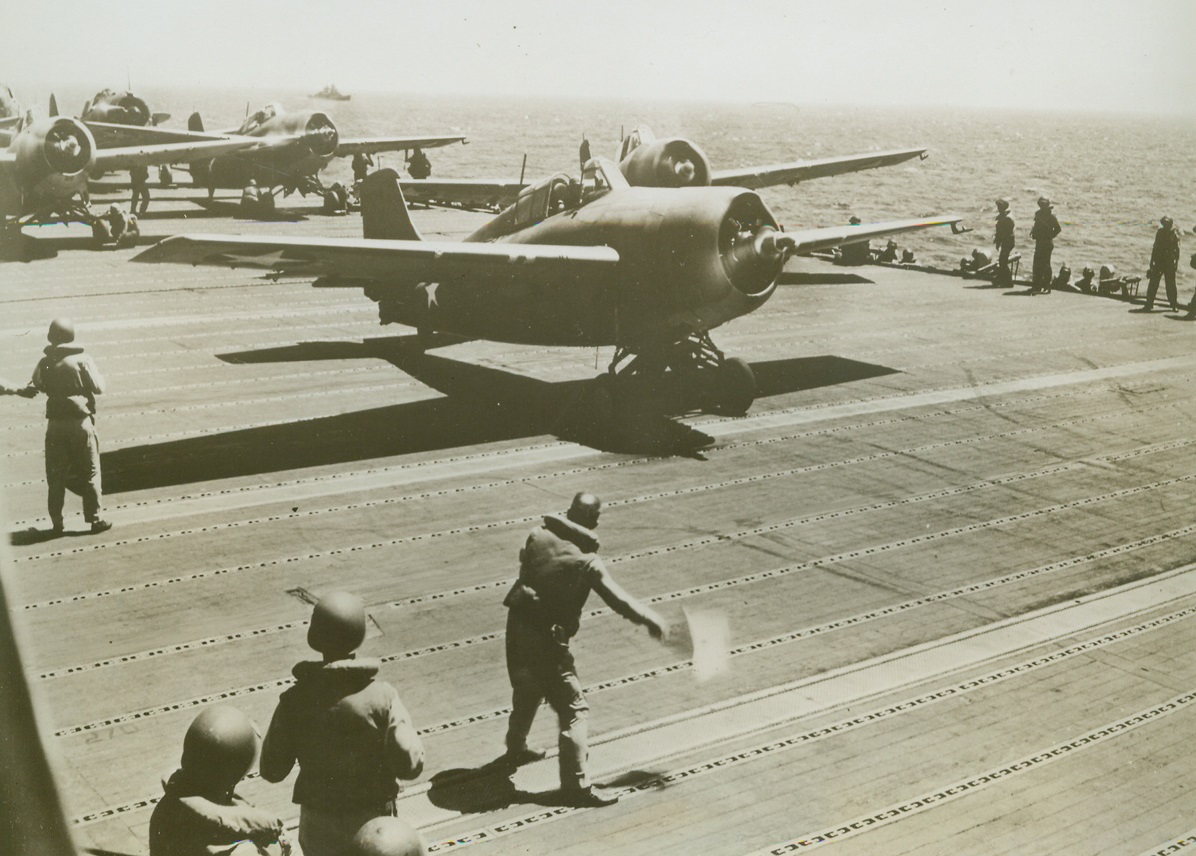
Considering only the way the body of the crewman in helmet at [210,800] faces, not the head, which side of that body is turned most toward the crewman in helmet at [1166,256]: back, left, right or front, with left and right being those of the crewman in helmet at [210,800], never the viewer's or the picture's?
front

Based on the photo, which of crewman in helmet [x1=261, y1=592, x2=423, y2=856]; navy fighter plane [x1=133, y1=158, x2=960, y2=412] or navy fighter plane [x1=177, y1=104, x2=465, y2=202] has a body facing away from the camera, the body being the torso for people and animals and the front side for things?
the crewman in helmet

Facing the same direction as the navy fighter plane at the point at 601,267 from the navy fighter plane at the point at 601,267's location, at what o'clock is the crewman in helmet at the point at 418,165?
The crewman in helmet is roughly at 7 o'clock from the navy fighter plane.

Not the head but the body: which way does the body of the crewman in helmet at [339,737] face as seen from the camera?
away from the camera

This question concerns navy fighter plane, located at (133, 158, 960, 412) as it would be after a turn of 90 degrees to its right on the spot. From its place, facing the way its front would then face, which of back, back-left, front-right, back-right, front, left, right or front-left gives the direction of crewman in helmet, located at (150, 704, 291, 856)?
front-left

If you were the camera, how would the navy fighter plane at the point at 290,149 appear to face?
facing the viewer and to the right of the viewer

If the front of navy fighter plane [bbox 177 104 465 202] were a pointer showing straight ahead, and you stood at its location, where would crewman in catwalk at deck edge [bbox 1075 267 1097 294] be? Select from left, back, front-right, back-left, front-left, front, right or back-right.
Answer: front

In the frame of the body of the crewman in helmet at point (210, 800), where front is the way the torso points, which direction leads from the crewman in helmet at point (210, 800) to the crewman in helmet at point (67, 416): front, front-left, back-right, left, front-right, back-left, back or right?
front-left

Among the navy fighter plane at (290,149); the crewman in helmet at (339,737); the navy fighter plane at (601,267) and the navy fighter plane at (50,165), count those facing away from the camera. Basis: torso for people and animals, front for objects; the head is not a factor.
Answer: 1

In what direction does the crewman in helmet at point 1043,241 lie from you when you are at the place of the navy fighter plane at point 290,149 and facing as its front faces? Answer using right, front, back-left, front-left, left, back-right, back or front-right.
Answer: front

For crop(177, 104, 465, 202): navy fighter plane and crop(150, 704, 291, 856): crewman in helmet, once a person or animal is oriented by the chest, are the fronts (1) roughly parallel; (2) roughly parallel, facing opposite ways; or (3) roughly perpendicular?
roughly perpendicular

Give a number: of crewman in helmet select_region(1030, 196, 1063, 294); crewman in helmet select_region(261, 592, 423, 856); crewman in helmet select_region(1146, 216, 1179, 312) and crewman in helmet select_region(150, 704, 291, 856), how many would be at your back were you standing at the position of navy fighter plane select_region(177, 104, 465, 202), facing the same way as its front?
0

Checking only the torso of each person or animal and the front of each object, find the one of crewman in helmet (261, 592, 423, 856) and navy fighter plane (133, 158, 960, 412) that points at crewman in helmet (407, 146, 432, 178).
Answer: crewman in helmet (261, 592, 423, 856)

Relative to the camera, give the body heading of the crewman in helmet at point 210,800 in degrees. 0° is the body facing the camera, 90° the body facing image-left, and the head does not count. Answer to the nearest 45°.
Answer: approximately 225°

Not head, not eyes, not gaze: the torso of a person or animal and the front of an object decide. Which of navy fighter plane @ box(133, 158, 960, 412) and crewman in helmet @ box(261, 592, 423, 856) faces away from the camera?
the crewman in helmet

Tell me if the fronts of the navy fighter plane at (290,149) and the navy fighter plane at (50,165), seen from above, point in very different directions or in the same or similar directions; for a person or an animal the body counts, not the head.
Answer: same or similar directions

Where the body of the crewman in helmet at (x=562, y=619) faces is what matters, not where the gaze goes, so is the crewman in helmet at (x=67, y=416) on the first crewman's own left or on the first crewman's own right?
on the first crewman's own left

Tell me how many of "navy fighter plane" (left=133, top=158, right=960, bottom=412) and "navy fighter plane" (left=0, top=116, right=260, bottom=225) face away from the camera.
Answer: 0

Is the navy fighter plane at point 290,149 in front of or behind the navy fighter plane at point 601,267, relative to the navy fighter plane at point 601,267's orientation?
behind

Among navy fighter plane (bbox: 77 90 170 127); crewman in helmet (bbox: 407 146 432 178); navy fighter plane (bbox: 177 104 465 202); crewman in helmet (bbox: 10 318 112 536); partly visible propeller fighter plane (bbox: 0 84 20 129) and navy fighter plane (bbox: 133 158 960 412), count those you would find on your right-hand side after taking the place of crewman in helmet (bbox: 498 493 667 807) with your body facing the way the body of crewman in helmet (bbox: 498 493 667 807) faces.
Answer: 0
